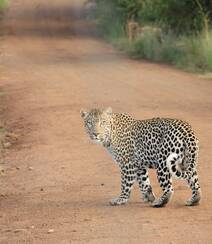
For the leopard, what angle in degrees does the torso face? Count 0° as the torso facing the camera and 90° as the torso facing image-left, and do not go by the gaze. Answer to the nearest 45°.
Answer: approximately 90°
